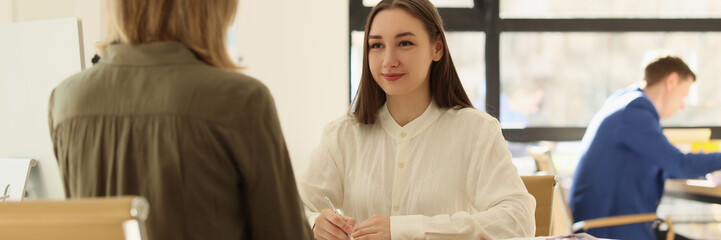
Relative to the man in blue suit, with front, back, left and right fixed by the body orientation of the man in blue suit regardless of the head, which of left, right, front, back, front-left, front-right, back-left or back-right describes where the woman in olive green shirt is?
right

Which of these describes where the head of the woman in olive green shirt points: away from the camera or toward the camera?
away from the camera

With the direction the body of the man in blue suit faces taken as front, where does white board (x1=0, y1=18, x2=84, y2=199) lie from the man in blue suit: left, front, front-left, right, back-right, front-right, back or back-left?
back-right

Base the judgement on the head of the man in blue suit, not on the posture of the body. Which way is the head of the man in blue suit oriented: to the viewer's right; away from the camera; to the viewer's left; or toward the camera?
to the viewer's right

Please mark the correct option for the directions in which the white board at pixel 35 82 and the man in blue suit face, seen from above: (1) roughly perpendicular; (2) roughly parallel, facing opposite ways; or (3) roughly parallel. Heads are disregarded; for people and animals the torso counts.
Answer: roughly perpendicular

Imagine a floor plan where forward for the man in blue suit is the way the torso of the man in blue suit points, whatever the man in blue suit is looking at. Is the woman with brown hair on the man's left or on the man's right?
on the man's right

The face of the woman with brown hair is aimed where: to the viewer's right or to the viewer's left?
to the viewer's left

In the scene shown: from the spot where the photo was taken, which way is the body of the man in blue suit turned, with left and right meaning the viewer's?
facing to the right of the viewer

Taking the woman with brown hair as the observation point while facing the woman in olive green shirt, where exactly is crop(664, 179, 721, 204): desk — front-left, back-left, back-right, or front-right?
back-left

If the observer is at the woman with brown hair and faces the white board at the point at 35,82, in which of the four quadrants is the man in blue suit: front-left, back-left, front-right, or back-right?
back-right

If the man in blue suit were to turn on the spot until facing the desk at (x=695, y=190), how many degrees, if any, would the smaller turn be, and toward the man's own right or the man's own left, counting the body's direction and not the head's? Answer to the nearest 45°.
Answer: approximately 45° to the man's own left
